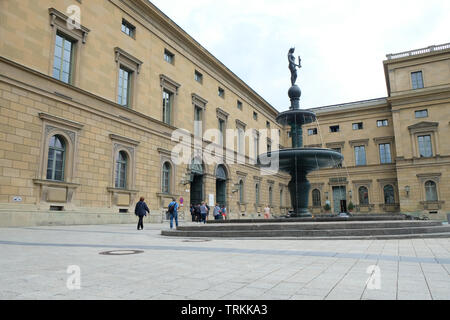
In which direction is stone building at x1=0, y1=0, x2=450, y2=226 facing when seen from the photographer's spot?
facing the viewer and to the right of the viewer
